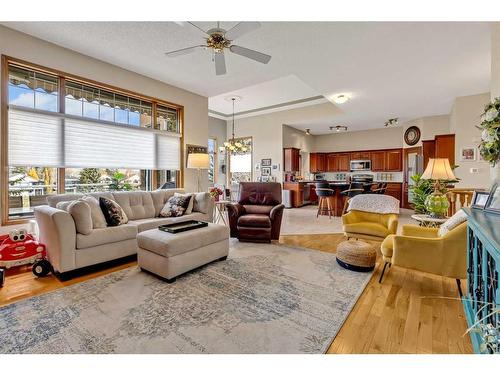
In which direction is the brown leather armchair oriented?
toward the camera

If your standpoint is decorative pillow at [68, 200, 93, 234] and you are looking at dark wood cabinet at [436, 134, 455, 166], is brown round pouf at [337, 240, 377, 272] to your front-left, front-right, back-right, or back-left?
front-right

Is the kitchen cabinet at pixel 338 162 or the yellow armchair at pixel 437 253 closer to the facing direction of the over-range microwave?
the yellow armchair

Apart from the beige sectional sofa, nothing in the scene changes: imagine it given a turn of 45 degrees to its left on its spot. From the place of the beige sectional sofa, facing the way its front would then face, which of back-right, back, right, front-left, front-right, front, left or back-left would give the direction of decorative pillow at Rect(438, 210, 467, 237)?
front-right

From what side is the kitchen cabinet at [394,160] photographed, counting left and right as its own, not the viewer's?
front

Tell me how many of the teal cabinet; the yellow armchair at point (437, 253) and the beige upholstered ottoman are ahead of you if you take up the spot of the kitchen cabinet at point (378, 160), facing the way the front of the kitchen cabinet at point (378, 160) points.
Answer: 3

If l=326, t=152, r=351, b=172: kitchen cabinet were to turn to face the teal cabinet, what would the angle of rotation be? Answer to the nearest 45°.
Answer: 0° — it already faces it

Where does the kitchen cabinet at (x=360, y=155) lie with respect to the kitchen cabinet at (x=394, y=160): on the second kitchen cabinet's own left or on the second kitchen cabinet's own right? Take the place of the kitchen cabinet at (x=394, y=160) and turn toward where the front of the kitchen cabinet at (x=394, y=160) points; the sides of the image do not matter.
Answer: on the second kitchen cabinet's own right

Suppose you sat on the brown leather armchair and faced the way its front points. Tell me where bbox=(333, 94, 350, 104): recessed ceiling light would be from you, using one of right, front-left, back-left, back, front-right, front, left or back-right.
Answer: back-left

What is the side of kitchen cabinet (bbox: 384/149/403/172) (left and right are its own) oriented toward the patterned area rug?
front

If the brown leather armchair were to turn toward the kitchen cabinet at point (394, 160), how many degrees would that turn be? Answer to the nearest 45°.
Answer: approximately 135° to its left

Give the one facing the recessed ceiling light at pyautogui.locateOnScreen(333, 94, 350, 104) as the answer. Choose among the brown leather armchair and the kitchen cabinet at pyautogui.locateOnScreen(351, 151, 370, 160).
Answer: the kitchen cabinet

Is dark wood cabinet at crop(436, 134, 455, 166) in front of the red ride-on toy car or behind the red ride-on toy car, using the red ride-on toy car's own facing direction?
in front

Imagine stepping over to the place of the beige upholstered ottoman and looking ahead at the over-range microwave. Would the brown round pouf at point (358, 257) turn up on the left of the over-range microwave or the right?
right

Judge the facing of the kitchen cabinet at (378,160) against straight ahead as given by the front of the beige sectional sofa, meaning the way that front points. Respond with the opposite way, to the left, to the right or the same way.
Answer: to the right
